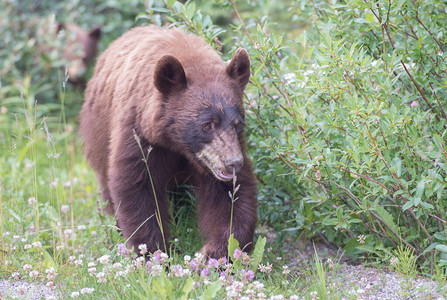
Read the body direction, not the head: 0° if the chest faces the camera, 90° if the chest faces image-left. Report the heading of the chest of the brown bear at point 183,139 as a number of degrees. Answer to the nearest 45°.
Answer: approximately 315°

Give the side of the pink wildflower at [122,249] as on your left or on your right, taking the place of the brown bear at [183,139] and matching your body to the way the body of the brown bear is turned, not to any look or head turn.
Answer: on your right
